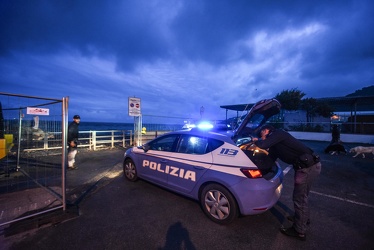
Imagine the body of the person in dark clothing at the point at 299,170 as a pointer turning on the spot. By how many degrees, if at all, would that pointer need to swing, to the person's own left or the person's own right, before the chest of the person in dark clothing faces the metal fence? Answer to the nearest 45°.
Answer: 0° — they already face it

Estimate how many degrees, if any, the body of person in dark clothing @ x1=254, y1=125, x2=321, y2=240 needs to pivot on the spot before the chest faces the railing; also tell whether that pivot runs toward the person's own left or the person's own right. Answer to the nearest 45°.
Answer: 0° — they already face it

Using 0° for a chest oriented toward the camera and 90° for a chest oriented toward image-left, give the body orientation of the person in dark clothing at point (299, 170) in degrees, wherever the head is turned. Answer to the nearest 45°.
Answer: approximately 90°

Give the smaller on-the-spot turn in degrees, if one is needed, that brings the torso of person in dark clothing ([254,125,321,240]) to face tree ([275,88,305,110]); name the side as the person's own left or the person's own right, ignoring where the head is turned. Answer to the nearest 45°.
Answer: approximately 90° to the person's own right

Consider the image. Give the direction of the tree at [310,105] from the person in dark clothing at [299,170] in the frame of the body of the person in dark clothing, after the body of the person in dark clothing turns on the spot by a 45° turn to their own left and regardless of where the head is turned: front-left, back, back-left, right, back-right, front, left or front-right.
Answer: back-right
